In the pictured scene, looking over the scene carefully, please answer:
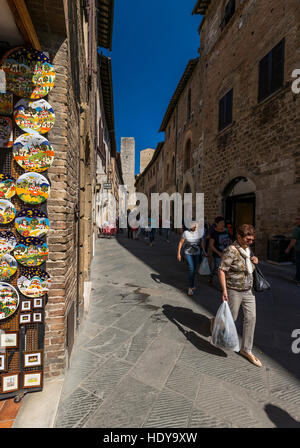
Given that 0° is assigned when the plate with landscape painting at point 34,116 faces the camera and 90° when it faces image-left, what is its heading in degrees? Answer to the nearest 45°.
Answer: approximately 0°

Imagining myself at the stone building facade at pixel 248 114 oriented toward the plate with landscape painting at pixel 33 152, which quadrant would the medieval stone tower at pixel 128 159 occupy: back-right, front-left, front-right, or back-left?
back-right

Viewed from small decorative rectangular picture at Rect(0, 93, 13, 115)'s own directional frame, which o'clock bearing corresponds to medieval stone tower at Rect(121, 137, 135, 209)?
The medieval stone tower is roughly at 7 o'clock from the small decorative rectangular picture.

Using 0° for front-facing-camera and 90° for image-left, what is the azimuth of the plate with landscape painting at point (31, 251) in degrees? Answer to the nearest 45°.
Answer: approximately 0°
